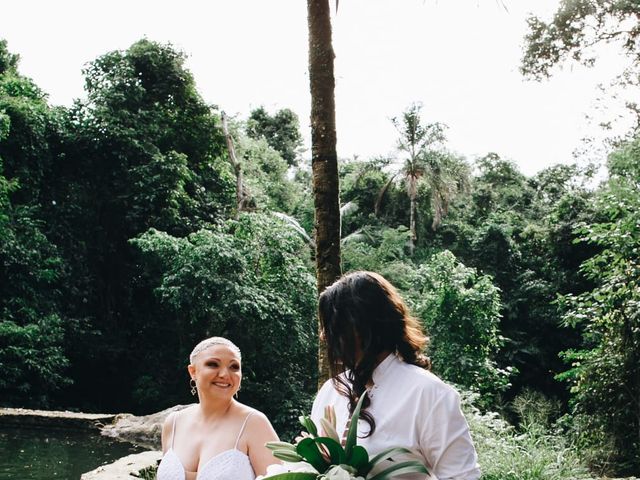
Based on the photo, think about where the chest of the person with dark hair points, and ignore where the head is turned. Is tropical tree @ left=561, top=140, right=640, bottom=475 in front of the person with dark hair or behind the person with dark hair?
behind

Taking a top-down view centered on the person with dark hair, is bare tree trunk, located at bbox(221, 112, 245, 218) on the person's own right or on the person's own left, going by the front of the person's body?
on the person's own right

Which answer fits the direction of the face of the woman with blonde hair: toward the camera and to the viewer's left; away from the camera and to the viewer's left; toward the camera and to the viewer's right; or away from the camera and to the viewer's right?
toward the camera and to the viewer's right

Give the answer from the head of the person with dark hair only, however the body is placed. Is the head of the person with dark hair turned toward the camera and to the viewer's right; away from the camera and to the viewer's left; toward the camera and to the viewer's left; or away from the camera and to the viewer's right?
away from the camera and to the viewer's left
